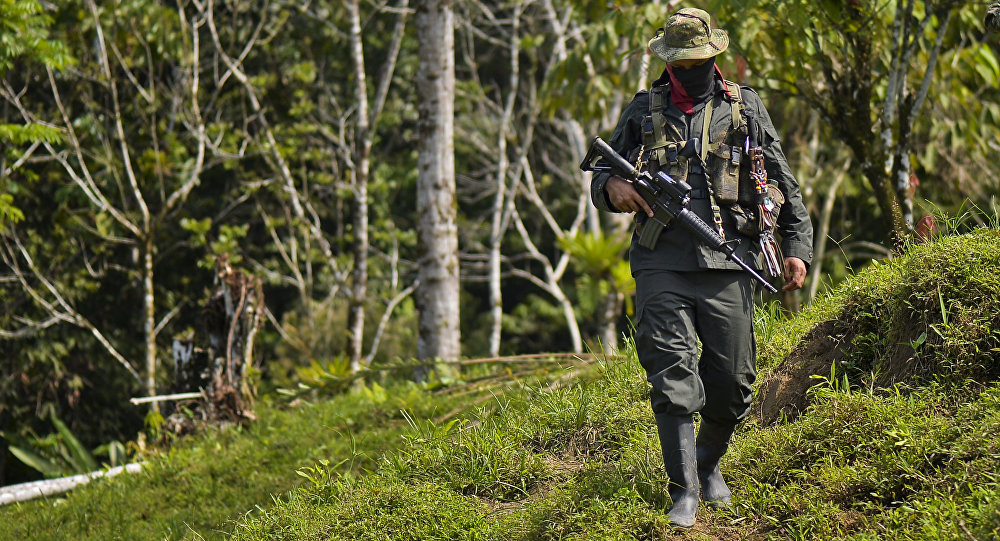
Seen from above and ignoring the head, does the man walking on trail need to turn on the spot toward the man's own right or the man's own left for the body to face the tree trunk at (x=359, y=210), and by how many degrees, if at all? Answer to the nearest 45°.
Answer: approximately 135° to the man's own right

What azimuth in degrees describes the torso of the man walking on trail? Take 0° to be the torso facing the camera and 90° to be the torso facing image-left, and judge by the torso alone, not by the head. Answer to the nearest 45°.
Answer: approximately 0°

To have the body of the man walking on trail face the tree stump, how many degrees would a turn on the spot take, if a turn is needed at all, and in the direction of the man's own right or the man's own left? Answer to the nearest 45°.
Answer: approximately 135° to the man's own right
